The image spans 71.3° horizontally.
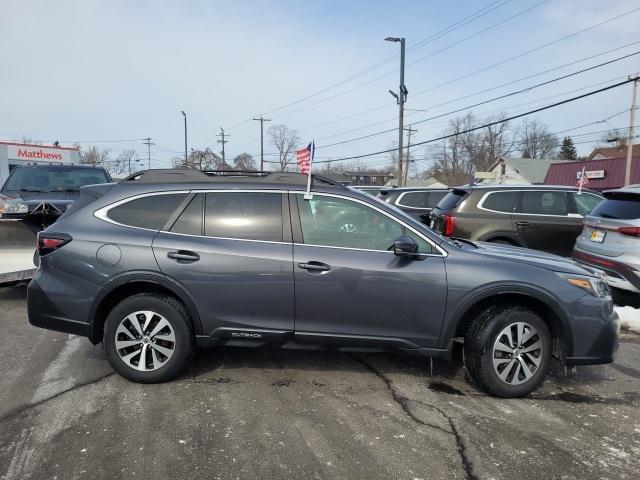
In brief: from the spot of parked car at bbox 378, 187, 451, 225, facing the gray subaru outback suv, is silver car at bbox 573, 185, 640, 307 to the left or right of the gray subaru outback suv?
left

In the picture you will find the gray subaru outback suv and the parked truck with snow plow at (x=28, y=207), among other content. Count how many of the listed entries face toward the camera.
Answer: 1

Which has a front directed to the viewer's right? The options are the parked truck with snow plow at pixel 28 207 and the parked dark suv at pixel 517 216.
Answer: the parked dark suv

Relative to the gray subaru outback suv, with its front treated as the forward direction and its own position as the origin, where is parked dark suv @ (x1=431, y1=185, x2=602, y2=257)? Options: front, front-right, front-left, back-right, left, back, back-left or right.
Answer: front-left

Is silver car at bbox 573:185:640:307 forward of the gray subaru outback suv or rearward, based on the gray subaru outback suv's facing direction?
forward

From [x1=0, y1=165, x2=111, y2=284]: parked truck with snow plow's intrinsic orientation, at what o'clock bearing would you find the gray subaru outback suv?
The gray subaru outback suv is roughly at 11 o'clock from the parked truck with snow plow.

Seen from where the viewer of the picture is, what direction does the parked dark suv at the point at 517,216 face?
facing to the right of the viewer

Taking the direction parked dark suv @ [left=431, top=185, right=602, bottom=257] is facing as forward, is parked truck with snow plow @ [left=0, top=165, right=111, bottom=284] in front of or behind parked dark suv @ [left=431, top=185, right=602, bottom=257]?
behind

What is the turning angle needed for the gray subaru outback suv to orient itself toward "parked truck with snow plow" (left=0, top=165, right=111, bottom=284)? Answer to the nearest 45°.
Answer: approximately 135° to its left

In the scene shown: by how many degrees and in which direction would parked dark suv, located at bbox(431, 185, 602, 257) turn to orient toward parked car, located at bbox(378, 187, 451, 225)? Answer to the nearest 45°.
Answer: approximately 135° to its left

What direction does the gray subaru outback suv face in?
to the viewer's right
